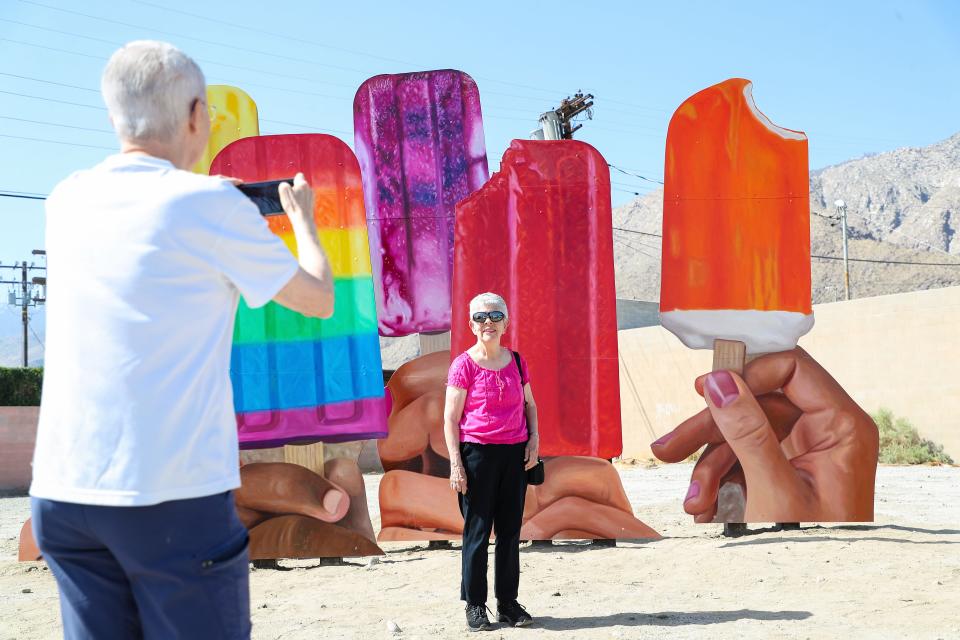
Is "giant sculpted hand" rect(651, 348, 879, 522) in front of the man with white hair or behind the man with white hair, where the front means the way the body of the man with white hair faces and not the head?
in front

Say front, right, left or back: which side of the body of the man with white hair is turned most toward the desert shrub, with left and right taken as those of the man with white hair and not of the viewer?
front

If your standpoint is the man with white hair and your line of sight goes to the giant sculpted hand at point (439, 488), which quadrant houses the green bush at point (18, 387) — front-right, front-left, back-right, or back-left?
front-left

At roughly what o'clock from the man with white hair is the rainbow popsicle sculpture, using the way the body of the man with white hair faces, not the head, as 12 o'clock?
The rainbow popsicle sculpture is roughly at 11 o'clock from the man with white hair.

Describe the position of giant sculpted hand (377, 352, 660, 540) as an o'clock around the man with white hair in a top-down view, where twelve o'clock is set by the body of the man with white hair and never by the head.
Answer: The giant sculpted hand is roughly at 11 o'clock from the man with white hair.

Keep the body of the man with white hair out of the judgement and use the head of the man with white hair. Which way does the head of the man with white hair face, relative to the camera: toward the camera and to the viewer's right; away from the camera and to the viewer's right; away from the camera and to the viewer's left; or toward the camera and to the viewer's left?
away from the camera and to the viewer's right

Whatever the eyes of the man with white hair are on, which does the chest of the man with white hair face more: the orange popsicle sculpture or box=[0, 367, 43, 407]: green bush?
the orange popsicle sculpture

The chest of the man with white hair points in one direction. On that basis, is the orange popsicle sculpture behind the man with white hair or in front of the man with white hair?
in front

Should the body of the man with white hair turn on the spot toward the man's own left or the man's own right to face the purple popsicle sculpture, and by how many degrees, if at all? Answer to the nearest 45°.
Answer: approximately 45° to the man's own left

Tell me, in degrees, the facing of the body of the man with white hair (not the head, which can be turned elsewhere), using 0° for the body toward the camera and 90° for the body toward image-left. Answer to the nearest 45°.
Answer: approximately 225°

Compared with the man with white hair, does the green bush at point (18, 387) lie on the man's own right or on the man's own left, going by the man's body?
on the man's own left
